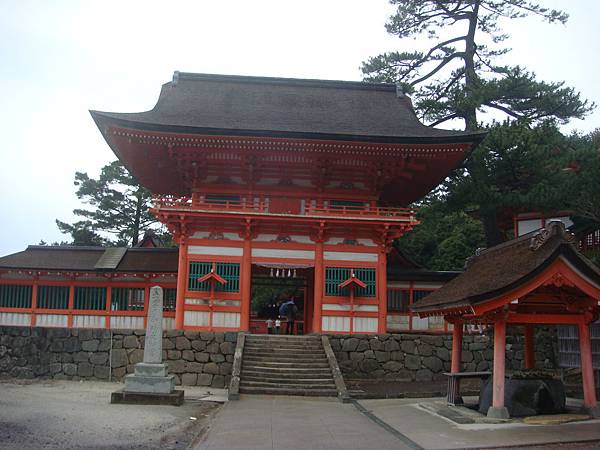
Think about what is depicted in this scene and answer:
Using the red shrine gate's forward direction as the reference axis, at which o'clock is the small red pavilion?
The small red pavilion is roughly at 11 o'clock from the red shrine gate.

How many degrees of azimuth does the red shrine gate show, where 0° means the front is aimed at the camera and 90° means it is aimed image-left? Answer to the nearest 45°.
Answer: approximately 0°

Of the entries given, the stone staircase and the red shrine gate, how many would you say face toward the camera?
2

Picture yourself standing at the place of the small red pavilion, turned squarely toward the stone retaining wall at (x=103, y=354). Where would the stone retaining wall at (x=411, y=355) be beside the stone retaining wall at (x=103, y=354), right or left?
right

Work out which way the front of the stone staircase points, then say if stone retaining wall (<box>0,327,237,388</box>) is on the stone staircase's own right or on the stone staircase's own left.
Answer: on the stone staircase's own right

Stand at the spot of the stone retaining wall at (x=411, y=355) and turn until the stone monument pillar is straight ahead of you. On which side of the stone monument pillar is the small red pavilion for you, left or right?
left

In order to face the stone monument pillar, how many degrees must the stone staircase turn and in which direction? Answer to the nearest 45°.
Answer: approximately 45° to its right

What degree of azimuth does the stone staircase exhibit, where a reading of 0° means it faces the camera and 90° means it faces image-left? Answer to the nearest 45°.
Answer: approximately 0°

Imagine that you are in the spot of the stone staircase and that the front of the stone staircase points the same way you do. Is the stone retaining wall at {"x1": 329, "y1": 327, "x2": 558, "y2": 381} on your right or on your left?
on your left
